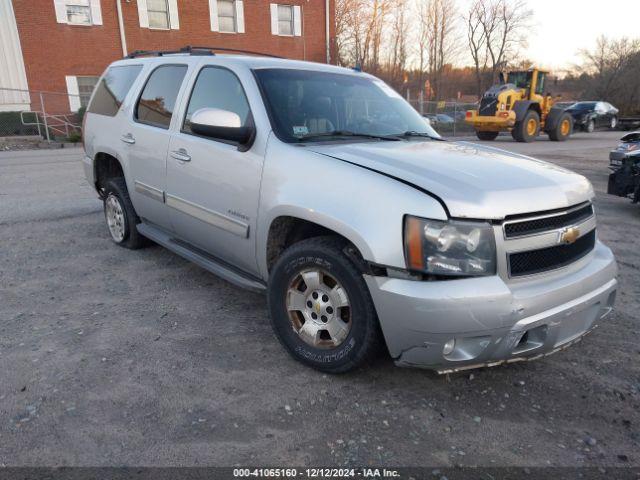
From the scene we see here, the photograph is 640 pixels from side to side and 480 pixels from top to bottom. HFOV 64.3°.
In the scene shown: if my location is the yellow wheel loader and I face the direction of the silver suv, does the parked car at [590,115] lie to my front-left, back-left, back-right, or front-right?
back-left

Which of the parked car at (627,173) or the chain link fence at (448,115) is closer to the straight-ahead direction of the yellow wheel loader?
the chain link fence

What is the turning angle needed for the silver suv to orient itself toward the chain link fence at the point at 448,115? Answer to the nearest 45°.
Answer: approximately 135° to its left
